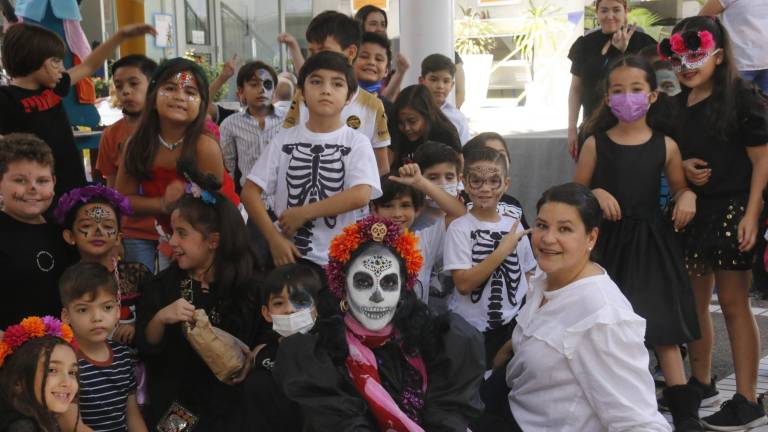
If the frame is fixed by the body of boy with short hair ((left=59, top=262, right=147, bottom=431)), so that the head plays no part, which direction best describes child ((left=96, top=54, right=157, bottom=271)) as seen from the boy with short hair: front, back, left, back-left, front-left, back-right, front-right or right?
back

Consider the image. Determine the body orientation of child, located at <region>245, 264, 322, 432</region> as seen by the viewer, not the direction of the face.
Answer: toward the camera

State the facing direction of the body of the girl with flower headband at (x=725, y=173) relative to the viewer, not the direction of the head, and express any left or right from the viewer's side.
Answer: facing the viewer and to the left of the viewer

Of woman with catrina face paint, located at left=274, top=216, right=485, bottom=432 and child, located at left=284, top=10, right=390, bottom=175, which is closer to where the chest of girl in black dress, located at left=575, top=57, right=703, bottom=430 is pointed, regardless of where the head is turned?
the woman with catrina face paint

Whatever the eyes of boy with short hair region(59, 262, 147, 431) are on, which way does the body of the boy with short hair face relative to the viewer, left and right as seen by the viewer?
facing the viewer

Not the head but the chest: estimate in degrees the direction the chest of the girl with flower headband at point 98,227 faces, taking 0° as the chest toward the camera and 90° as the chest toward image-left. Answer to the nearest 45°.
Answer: approximately 0°

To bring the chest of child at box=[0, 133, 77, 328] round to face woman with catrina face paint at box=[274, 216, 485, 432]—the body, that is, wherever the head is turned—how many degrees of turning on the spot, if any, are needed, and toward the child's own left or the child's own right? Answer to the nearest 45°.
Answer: approximately 45° to the child's own left

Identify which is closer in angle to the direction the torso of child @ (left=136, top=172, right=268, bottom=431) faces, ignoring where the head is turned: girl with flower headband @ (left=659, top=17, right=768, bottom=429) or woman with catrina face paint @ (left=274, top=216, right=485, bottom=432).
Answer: the woman with catrina face paint
